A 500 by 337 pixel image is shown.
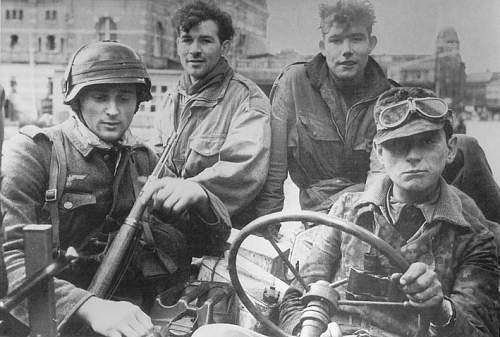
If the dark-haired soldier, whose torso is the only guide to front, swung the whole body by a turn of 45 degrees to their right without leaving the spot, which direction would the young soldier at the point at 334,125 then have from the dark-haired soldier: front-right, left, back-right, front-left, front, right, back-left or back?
back

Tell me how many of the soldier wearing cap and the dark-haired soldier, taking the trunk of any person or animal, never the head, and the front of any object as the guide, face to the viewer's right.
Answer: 0

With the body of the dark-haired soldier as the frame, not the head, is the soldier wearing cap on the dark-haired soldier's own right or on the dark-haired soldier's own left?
on the dark-haired soldier's own left

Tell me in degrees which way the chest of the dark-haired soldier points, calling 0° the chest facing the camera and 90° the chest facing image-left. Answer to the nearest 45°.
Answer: approximately 45°

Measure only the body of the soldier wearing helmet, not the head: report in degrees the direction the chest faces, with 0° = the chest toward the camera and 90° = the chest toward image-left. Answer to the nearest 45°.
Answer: approximately 315°

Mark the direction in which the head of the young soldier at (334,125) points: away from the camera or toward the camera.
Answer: toward the camera

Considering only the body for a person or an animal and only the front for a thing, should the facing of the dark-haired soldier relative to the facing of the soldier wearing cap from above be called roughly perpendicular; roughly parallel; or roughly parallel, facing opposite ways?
roughly parallel

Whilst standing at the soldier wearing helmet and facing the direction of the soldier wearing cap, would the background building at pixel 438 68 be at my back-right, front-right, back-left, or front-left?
front-left

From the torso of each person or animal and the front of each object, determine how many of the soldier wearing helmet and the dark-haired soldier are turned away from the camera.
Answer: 0

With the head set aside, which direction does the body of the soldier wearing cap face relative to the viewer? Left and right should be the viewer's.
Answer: facing the viewer and to the left of the viewer

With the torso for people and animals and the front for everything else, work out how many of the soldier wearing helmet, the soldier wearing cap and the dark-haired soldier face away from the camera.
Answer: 0
